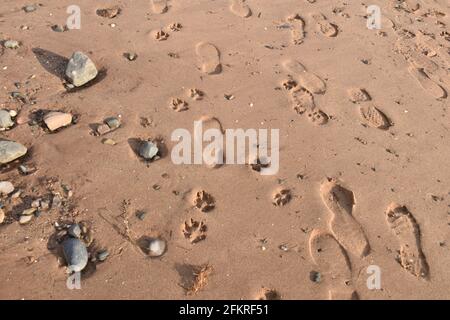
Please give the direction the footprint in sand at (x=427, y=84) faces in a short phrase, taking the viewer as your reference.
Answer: facing the viewer and to the right of the viewer

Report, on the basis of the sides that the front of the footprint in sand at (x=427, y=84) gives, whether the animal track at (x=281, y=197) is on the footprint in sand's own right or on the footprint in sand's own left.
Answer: on the footprint in sand's own right

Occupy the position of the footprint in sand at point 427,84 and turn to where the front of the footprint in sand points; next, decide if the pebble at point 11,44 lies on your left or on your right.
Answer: on your right

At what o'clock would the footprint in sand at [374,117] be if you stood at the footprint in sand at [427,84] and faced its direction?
the footprint in sand at [374,117] is roughly at 2 o'clock from the footprint in sand at [427,84].

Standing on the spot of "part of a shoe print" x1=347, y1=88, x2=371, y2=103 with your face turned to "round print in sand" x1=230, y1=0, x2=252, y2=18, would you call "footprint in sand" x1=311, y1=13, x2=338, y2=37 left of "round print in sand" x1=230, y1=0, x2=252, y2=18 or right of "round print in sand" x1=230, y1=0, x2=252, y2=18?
right

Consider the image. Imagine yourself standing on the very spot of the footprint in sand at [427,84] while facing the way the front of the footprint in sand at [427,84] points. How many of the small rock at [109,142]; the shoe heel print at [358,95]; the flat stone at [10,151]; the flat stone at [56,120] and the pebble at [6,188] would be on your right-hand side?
5

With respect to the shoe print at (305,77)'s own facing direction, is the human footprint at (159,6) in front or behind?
behind
